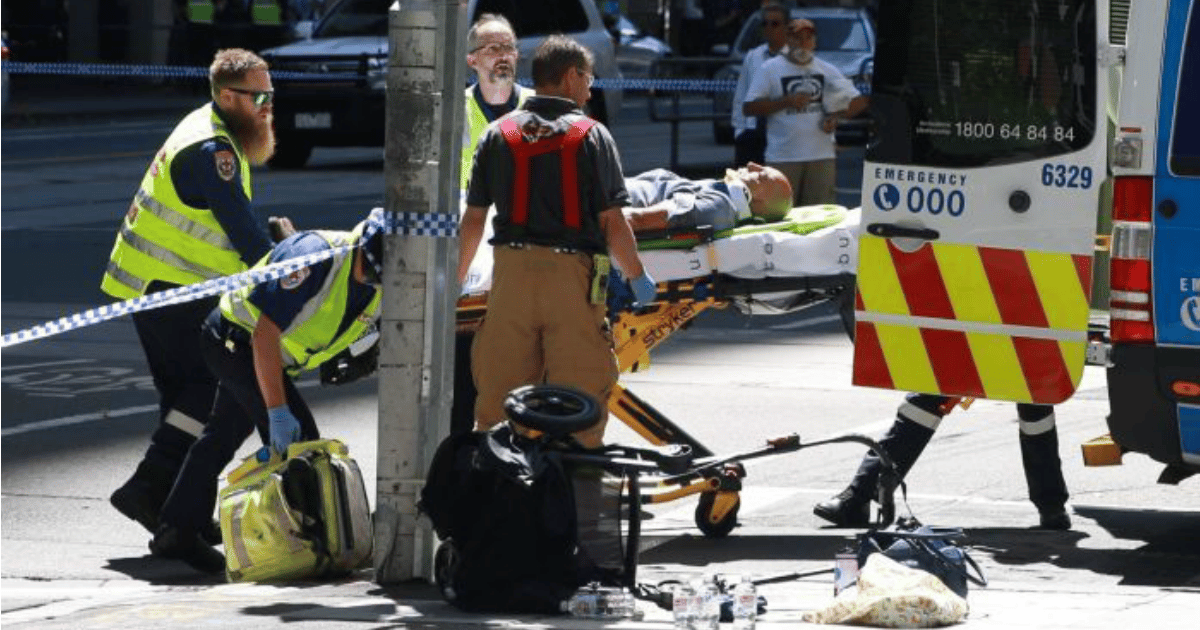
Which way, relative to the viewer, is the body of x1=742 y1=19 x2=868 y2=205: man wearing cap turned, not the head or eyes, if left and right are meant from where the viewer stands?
facing the viewer

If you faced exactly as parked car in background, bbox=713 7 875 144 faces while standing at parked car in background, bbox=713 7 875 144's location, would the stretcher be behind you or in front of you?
in front

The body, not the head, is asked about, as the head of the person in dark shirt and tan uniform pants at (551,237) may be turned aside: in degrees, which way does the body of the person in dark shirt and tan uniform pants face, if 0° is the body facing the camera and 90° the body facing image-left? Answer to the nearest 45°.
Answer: approximately 180°

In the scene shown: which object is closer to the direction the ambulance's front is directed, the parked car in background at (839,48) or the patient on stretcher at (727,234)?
the parked car in background

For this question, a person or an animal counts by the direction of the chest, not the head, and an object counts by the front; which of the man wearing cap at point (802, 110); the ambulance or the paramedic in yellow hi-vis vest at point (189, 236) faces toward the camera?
the man wearing cap

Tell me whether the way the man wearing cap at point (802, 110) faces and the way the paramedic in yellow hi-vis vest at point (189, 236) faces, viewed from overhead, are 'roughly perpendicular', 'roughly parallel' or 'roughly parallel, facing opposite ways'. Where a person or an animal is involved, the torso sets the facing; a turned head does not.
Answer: roughly perpendicular

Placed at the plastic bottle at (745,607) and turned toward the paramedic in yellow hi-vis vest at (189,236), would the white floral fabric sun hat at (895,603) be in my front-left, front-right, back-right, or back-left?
back-right

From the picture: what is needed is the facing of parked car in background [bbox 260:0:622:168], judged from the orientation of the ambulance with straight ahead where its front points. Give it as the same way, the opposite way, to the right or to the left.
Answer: the opposite way

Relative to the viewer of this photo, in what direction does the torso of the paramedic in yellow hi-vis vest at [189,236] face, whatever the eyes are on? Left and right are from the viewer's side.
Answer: facing to the right of the viewer

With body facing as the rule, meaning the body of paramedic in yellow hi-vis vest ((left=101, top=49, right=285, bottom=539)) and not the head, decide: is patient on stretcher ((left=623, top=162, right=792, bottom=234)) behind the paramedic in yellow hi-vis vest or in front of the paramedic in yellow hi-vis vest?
in front

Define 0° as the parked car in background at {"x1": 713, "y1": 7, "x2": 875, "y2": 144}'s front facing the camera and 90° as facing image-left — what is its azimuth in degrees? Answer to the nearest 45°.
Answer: approximately 45°
